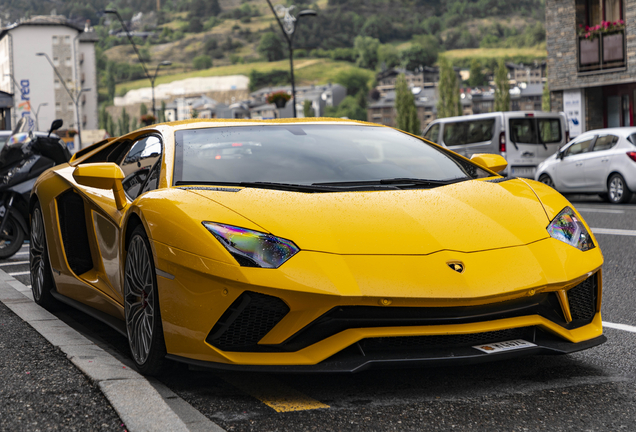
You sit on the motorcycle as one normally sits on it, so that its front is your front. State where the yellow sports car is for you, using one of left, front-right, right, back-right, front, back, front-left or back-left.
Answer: front-left

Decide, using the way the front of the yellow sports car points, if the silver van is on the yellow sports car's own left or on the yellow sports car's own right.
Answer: on the yellow sports car's own left

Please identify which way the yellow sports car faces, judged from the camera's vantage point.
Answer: facing the viewer and to the right of the viewer

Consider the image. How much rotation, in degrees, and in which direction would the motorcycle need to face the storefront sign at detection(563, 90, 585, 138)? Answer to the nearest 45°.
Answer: approximately 180°

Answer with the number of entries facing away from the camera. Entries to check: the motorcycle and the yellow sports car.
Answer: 0

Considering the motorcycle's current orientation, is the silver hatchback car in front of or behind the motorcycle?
behind

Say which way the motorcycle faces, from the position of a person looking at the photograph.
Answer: facing the viewer and to the left of the viewer
